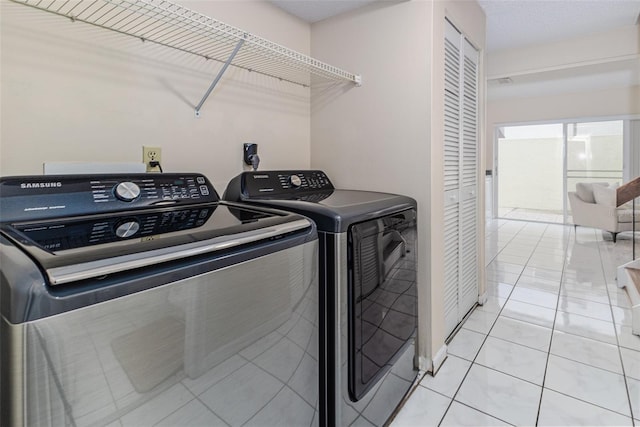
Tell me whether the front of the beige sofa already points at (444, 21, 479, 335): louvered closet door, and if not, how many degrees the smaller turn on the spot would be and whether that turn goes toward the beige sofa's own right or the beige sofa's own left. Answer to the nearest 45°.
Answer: approximately 45° to the beige sofa's own right

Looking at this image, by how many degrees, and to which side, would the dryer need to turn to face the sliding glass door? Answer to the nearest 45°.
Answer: approximately 90° to its left

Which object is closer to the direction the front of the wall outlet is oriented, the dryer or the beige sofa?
the dryer

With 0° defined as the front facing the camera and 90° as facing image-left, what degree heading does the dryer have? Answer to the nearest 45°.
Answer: approximately 315°

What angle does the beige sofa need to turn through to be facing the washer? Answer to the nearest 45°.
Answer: approximately 45° to its right
